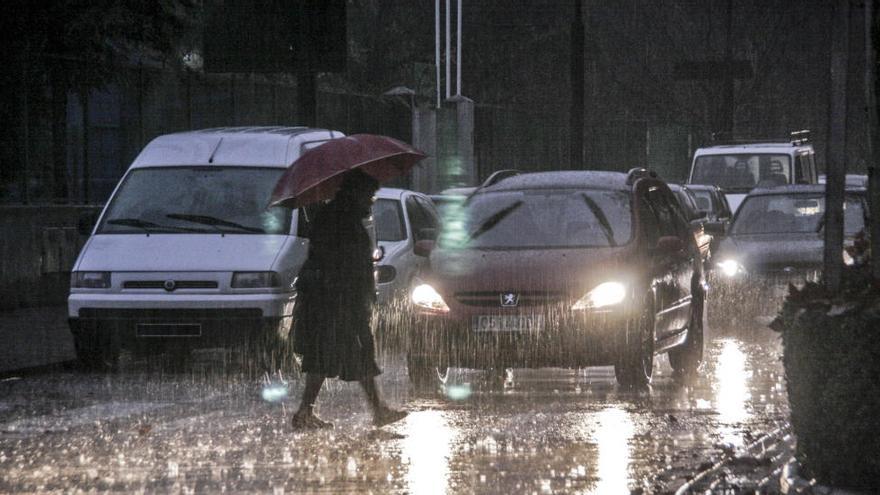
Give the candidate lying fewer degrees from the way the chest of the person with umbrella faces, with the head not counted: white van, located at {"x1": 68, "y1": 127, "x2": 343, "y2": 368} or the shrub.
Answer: the shrub

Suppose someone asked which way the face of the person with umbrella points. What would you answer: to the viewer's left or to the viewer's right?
to the viewer's right

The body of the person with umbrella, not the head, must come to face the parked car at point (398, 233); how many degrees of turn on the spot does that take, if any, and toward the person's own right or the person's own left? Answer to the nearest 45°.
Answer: approximately 90° to the person's own left

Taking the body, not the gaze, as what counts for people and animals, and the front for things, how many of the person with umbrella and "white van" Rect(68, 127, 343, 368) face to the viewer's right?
1

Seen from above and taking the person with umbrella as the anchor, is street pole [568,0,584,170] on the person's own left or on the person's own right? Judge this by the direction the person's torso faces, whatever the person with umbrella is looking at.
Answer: on the person's own left

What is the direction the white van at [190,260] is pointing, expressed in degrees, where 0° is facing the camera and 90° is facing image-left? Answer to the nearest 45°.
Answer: approximately 0°

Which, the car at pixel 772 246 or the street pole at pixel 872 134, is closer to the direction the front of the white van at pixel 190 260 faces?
the street pole

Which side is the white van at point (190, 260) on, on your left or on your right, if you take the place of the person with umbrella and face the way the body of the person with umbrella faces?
on your left

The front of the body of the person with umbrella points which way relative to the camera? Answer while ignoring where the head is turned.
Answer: to the viewer's right

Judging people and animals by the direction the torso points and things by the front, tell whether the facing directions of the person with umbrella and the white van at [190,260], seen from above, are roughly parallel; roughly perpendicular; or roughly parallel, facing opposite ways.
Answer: roughly perpendicular
